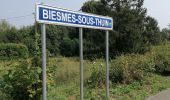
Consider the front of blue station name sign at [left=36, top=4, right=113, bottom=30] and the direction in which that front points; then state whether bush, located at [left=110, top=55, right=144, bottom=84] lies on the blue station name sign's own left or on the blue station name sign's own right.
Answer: on the blue station name sign's own left

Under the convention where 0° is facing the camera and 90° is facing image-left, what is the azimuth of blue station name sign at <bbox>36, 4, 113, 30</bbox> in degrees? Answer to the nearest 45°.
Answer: approximately 315°

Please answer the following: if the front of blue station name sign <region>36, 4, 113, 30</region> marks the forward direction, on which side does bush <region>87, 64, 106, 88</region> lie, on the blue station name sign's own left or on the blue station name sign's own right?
on the blue station name sign's own left

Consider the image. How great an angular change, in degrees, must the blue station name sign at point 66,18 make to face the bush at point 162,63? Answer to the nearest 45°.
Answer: approximately 90° to its left
